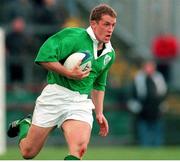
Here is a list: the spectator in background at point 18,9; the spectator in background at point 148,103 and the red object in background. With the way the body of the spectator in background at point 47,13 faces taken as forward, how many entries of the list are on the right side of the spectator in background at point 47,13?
1

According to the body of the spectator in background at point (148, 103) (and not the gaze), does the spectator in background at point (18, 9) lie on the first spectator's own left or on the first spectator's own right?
on the first spectator's own right

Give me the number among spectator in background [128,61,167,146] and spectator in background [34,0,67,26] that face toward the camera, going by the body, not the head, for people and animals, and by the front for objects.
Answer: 2

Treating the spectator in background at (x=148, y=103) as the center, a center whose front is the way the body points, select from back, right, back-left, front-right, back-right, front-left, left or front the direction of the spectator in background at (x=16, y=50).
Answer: right

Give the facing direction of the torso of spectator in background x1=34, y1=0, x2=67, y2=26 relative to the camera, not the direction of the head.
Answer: toward the camera

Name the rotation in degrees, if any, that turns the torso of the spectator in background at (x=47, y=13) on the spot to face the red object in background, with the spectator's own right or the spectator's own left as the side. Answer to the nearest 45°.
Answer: approximately 90° to the spectator's own left

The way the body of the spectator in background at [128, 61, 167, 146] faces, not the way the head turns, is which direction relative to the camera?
toward the camera

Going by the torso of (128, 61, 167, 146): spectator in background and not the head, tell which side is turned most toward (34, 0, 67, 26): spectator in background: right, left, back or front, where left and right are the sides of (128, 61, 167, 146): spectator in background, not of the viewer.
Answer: right

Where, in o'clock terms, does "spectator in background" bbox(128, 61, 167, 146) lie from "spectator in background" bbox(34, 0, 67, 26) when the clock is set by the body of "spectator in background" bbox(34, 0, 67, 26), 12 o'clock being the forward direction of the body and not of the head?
"spectator in background" bbox(128, 61, 167, 146) is roughly at 10 o'clock from "spectator in background" bbox(34, 0, 67, 26).

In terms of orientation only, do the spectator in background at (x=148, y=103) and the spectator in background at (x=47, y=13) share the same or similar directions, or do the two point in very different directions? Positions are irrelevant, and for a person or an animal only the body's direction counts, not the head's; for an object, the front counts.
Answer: same or similar directions
